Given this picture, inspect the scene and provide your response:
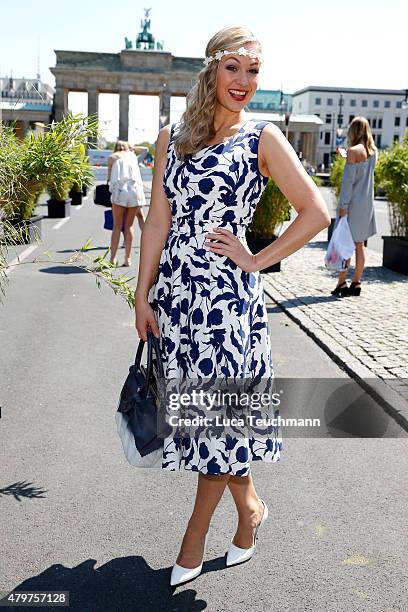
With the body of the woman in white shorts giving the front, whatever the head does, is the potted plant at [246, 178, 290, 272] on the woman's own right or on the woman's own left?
on the woman's own right

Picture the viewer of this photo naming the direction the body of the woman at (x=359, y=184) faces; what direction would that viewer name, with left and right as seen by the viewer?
facing away from the viewer and to the left of the viewer

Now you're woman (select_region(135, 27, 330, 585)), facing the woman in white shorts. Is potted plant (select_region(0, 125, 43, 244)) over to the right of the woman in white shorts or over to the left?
left

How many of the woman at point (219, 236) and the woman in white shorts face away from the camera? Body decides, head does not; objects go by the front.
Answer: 1

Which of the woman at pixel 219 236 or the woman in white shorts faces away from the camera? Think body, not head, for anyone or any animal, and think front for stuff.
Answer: the woman in white shorts

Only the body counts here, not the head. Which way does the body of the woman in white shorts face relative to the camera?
away from the camera

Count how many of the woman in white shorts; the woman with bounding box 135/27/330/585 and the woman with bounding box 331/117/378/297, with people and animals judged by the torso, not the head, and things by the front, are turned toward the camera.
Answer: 1

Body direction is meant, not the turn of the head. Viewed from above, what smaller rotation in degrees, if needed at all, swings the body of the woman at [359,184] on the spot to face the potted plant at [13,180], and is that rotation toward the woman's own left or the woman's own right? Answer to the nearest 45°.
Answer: approximately 135° to the woman's own left
